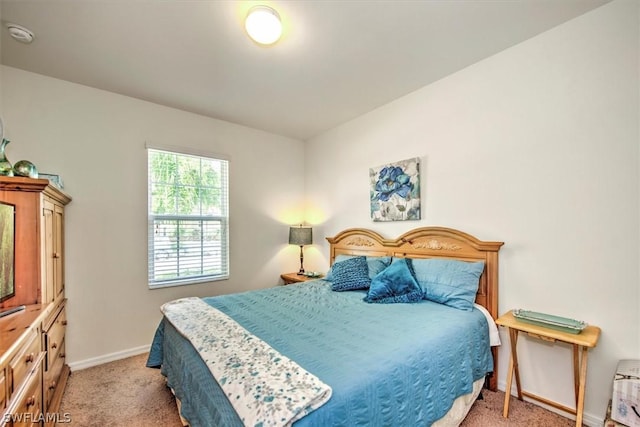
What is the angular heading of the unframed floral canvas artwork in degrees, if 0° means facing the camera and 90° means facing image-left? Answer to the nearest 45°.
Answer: approximately 45°

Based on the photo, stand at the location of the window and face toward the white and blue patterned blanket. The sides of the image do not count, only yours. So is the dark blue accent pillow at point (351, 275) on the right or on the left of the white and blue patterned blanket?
left

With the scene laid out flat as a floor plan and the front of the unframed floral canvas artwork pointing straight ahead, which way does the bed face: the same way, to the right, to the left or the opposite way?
the same way

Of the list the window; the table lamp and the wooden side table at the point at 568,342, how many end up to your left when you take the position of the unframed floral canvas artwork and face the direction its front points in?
1

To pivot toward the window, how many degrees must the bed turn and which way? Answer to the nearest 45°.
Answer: approximately 90° to its right

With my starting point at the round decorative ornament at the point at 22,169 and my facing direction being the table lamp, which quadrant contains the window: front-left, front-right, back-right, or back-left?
front-left

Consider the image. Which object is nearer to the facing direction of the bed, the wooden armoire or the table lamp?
the wooden armoire

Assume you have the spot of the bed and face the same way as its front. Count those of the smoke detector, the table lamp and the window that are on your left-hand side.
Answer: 0

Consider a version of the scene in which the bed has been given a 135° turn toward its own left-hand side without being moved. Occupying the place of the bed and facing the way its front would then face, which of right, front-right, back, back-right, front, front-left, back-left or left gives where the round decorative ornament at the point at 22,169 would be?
back

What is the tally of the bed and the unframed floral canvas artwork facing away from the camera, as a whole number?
0

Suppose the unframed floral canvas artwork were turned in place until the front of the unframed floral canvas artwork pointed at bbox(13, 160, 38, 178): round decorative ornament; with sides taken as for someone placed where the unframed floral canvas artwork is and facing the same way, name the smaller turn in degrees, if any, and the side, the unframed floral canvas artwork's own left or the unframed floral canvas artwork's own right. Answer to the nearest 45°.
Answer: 0° — it already faces it

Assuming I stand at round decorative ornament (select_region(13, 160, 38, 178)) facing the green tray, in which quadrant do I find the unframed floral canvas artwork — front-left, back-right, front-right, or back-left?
front-left

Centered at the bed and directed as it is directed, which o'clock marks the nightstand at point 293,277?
The nightstand is roughly at 4 o'clock from the bed.

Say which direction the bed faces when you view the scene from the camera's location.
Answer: facing the viewer and to the left of the viewer
